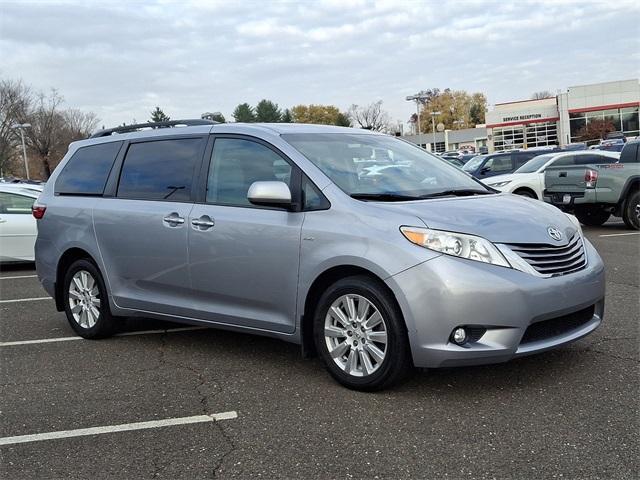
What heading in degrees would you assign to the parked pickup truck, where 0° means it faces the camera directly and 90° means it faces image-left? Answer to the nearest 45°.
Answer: approximately 225°

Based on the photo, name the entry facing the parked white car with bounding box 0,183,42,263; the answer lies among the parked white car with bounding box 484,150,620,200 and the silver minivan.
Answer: the parked white car with bounding box 484,150,620,200

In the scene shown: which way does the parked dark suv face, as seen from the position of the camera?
facing the viewer and to the left of the viewer

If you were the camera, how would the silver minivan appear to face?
facing the viewer and to the right of the viewer

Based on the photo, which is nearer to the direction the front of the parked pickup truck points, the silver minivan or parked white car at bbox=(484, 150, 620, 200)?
the parked white car

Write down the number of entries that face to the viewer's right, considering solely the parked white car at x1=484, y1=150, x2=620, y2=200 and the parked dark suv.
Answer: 0

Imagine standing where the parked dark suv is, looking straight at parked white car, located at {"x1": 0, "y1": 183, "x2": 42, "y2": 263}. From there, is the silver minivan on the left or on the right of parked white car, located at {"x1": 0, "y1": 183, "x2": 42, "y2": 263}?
left

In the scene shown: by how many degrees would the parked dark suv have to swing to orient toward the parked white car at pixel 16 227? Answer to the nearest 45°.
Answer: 0° — it already faces it

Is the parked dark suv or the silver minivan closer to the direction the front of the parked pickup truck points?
the parked dark suv

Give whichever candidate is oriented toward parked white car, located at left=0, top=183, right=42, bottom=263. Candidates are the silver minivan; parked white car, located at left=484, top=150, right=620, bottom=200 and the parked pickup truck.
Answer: parked white car, located at left=484, top=150, right=620, bottom=200

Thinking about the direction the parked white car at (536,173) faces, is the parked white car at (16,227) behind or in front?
in front

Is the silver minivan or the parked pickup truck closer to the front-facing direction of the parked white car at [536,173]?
the silver minivan

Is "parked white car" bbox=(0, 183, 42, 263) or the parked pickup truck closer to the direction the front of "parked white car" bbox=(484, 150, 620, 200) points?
the parked white car
